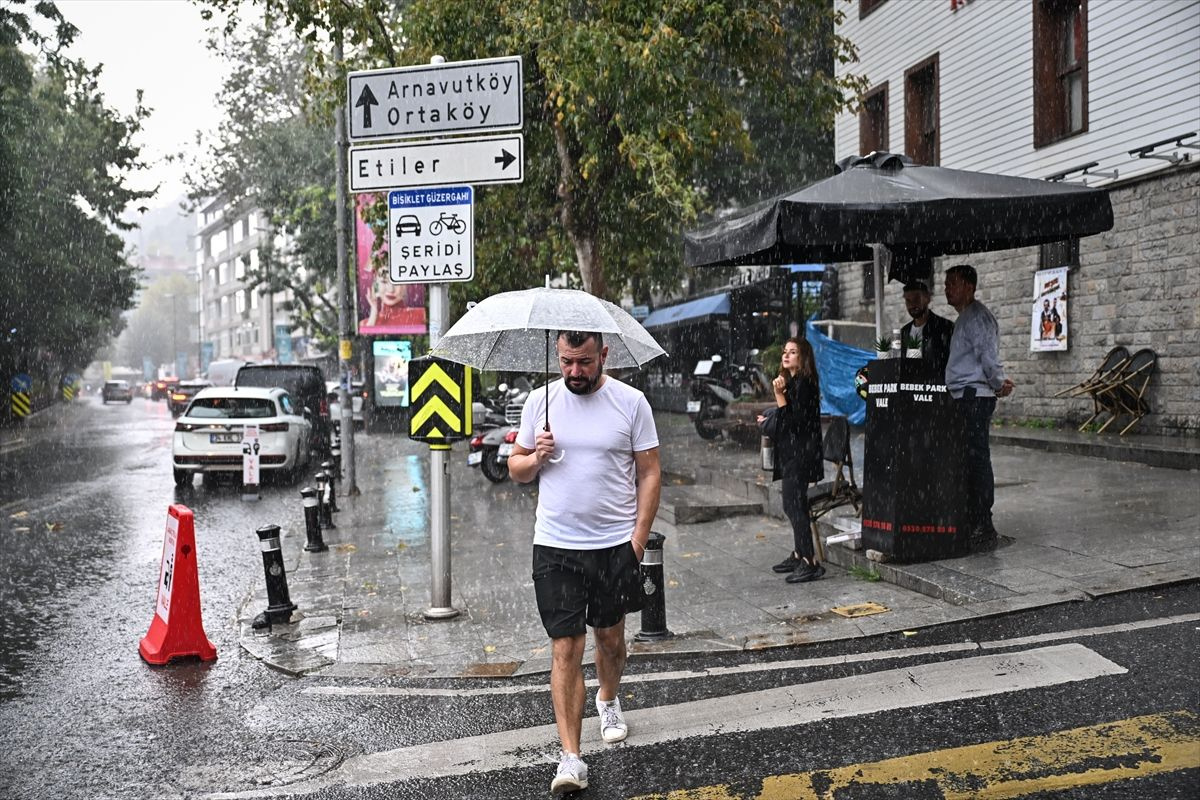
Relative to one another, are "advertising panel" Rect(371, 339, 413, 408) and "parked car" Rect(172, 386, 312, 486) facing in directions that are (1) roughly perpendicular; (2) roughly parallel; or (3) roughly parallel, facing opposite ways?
roughly parallel, facing opposite ways

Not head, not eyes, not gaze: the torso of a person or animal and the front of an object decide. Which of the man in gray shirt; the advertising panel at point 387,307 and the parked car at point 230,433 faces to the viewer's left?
the man in gray shirt

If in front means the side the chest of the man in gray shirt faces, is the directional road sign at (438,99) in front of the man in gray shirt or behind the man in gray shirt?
in front

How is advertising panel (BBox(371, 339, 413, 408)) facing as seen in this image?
toward the camera

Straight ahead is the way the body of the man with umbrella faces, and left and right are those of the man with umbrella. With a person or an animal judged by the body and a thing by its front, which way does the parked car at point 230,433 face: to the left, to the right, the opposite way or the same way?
the opposite way

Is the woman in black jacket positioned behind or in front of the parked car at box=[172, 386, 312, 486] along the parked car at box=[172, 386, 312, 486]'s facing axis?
behind

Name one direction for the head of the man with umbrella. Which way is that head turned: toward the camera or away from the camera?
toward the camera

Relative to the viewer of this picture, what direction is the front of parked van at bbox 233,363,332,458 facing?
facing away from the viewer

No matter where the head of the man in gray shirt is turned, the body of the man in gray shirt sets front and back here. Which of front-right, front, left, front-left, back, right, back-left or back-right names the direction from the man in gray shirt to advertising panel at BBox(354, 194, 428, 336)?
front-right

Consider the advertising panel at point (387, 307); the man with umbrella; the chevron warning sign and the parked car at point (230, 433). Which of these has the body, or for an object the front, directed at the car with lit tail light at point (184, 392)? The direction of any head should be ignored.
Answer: the parked car at point (230, 433)

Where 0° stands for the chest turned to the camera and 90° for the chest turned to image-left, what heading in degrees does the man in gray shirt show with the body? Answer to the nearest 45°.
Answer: approximately 90°

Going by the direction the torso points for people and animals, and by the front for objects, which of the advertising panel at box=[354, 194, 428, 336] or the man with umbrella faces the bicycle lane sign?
the advertising panel

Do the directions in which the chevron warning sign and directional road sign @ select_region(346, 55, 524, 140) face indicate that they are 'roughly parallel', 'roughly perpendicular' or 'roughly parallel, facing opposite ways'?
roughly parallel

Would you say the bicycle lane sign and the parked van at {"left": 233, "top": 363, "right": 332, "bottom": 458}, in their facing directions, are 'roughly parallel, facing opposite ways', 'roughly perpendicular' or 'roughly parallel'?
roughly parallel, facing opposite ways

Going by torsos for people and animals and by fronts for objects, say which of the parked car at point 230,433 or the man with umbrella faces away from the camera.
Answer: the parked car

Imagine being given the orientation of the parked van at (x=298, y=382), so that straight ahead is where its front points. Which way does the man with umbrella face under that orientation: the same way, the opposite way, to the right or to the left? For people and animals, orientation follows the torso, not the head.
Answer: the opposite way

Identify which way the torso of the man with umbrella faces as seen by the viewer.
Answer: toward the camera

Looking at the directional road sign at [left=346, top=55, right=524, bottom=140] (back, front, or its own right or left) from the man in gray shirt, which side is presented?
left

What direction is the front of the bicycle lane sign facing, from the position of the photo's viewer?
facing the viewer

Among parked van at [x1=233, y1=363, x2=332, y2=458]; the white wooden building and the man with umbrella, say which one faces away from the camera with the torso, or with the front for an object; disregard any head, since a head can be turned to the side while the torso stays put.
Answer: the parked van
